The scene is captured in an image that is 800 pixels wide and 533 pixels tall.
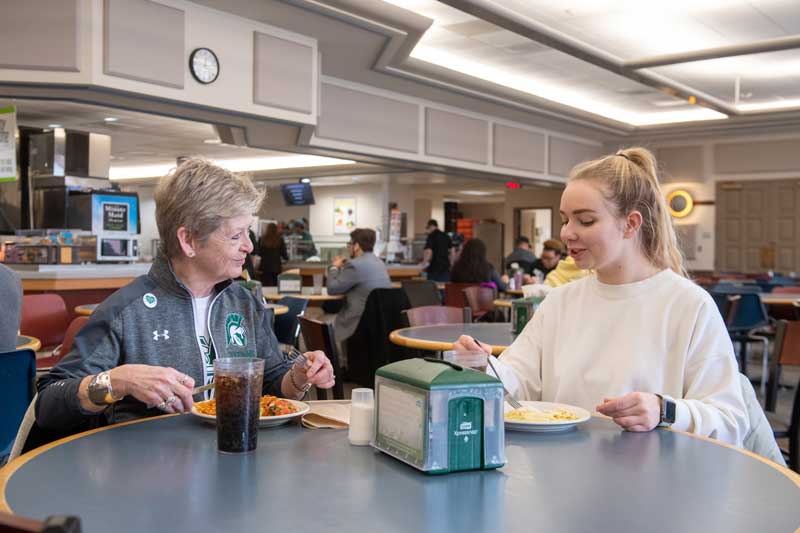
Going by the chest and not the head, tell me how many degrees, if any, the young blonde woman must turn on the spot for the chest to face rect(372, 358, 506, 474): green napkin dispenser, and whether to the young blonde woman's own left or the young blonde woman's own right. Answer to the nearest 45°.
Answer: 0° — they already face it

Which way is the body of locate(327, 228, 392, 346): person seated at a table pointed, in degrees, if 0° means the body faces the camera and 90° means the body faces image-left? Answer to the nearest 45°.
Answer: approximately 135°

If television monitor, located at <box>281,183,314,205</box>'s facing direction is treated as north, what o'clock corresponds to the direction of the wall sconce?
The wall sconce is roughly at 10 o'clock from the television monitor.

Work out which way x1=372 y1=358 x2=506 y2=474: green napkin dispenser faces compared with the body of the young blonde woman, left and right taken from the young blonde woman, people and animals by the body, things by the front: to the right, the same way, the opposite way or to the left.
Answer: to the left

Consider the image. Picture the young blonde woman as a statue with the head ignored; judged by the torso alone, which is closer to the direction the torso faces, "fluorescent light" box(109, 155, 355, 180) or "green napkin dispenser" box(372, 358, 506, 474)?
the green napkin dispenser

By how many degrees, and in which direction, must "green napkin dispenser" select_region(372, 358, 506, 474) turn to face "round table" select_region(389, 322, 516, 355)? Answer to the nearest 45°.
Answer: approximately 135° to its left

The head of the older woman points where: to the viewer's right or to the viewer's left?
to the viewer's right

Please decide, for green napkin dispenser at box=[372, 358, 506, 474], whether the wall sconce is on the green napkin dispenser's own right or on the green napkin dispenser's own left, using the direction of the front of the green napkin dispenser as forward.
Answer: on the green napkin dispenser's own left

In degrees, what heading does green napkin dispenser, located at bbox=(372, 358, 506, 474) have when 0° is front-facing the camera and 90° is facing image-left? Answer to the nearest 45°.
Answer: approximately 315°

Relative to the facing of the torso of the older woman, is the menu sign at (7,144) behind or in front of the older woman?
behind

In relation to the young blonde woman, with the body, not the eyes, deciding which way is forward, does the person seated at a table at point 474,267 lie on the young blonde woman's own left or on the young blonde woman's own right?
on the young blonde woman's own right

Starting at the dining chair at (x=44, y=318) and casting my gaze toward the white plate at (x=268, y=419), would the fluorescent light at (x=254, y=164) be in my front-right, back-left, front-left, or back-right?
back-left

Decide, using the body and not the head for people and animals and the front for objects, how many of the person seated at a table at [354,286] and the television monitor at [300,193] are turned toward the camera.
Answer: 1

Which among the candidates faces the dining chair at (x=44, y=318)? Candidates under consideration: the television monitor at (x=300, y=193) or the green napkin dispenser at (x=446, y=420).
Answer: the television monitor
